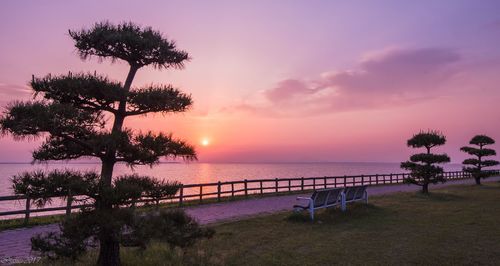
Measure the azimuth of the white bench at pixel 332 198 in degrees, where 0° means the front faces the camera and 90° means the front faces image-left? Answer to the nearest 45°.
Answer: approximately 135°

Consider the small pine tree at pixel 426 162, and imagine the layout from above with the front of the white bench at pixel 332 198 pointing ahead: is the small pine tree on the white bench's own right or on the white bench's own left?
on the white bench's own right

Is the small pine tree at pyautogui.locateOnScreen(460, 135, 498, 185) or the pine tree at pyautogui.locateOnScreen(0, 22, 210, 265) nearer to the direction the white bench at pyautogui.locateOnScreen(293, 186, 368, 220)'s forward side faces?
the small pine tree

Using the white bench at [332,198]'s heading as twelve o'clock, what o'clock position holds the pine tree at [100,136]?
The pine tree is roughly at 8 o'clock from the white bench.

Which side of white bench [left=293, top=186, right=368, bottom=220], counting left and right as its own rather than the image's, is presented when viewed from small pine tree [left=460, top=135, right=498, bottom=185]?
right
